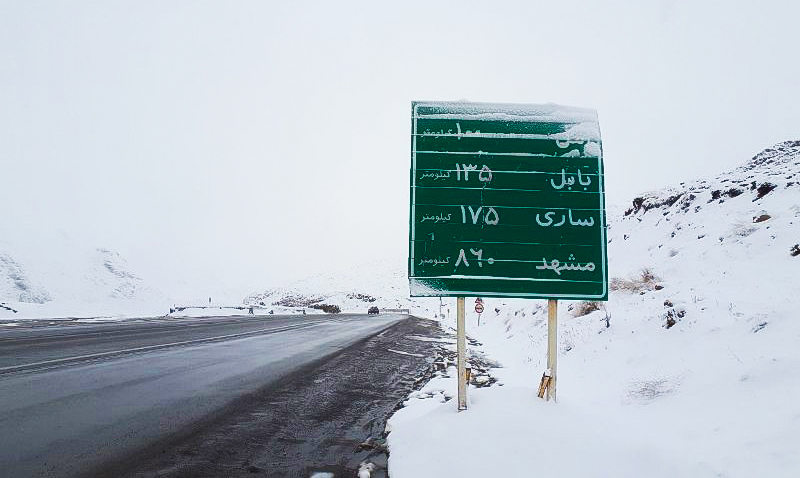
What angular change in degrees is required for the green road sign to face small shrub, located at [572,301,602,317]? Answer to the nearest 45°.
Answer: approximately 180°

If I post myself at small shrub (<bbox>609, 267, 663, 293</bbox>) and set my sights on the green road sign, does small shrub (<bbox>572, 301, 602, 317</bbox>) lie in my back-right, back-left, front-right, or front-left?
front-right

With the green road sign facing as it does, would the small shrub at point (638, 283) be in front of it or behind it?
behind

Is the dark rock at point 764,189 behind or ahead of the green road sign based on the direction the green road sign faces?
behind

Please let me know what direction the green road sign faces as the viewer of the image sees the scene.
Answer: facing the viewer

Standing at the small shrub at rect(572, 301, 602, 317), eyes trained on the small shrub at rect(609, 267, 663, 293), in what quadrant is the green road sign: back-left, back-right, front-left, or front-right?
back-right
